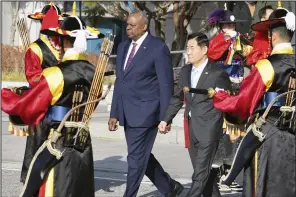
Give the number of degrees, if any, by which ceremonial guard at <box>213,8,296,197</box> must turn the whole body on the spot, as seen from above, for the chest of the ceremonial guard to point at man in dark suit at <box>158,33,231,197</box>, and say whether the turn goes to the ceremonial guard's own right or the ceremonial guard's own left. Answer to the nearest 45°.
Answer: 0° — they already face them

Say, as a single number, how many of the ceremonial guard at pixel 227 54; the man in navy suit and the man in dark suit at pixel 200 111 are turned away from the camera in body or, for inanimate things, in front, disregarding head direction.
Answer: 0

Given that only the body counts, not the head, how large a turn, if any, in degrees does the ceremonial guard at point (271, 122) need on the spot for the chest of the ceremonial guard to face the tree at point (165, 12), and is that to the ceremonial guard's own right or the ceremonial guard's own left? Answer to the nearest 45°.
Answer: approximately 45° to the ceremonial guard's own right

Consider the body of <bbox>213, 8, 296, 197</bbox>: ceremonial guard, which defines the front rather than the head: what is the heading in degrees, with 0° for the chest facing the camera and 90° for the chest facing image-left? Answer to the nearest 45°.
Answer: approximately 135°

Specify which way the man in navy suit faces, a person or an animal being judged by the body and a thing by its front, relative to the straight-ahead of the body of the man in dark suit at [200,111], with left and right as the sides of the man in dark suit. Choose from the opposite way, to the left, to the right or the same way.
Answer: the same way

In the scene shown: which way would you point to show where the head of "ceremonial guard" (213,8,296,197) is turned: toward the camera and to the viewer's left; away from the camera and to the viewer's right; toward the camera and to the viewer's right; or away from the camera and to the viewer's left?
away from the camera and to the viewer's left

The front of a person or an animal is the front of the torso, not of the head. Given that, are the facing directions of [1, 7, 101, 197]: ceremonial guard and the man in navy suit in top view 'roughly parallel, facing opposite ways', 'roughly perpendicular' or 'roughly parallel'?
roughly perpendicular

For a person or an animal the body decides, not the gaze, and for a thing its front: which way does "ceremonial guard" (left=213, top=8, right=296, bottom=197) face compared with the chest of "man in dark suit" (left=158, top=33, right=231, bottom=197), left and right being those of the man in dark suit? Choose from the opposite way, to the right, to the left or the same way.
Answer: to the right

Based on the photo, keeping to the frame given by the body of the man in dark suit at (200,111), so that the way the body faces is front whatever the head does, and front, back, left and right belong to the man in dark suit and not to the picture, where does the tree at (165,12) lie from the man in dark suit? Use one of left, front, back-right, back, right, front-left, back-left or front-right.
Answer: back-right

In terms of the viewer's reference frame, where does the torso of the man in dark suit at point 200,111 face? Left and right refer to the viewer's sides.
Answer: facing the viewer and to the left of the viewer

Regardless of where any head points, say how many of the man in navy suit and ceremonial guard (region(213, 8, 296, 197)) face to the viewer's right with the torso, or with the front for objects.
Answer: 0

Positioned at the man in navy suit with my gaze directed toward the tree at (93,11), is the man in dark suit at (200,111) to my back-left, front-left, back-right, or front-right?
back-right
